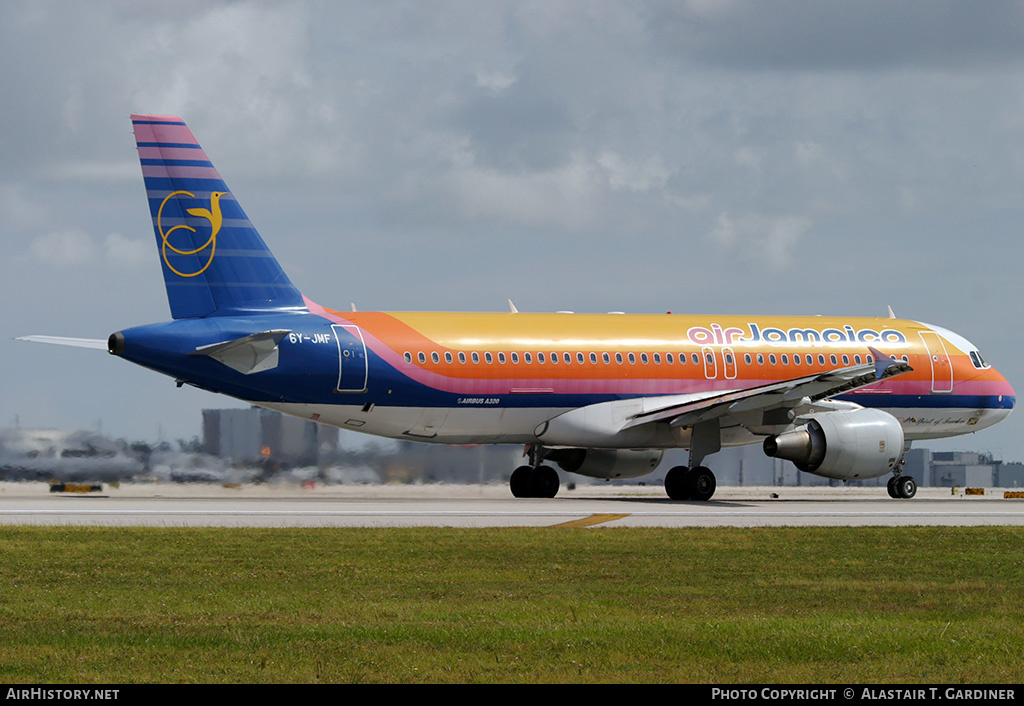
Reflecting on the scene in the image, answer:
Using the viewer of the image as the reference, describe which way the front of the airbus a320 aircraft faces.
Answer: facing away from the viewer and to the right of the viewer
